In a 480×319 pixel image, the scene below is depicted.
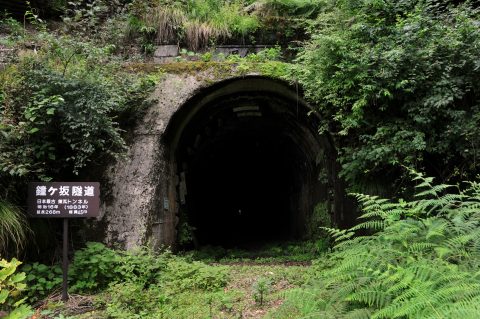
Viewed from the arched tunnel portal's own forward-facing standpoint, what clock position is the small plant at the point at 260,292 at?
The small plant is roughly at 12 o'clock from the arched tunnel portal.

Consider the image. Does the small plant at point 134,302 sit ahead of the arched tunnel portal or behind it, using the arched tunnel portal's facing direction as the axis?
ahead

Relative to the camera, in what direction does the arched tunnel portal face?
facing the viewer

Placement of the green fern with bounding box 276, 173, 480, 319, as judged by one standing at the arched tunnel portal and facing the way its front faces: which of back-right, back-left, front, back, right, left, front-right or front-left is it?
front

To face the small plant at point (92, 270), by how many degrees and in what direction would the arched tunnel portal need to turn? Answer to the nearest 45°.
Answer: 0° — it already faces it
